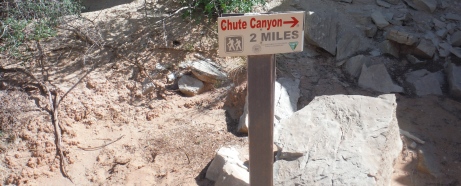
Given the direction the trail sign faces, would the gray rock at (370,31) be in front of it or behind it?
behind

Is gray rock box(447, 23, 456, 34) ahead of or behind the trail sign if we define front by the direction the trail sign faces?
behind

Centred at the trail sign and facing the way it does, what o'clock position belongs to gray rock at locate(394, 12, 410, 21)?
The gray rock is roughly at 7 o'clock from the trail sign.

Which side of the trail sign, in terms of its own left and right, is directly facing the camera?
front

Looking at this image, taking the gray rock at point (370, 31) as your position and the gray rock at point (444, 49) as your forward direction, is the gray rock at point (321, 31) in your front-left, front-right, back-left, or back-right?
back-right

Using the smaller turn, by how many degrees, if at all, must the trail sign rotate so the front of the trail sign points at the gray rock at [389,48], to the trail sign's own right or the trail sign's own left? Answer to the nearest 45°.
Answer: approximately 135° to the trail sign's own left

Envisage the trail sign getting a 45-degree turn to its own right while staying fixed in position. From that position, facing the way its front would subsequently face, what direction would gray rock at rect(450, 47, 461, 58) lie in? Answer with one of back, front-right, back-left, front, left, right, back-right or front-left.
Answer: back

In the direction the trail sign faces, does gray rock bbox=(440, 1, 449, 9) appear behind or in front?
behind

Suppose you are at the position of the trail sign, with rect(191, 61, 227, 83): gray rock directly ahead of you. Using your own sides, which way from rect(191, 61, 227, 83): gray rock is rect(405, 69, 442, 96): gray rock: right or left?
right

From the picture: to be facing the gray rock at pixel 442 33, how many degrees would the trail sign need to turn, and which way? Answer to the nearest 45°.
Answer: approximately 135° to its left

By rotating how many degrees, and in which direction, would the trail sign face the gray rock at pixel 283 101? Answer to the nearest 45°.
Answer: approximately 180°

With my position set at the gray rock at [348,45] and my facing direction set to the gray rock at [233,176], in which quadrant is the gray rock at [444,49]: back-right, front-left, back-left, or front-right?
back-left

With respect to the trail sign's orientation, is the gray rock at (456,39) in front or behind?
behind

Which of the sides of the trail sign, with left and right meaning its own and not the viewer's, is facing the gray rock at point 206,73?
back

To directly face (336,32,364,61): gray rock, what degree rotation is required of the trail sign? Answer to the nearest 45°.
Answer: approximately 180°

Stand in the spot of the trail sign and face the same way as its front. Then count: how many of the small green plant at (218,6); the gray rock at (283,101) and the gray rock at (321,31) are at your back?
3

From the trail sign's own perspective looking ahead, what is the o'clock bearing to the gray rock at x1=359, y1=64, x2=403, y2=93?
The gray rock is roughly at 7 o'clock from the trail sign.

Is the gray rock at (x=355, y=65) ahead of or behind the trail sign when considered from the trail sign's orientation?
behind
